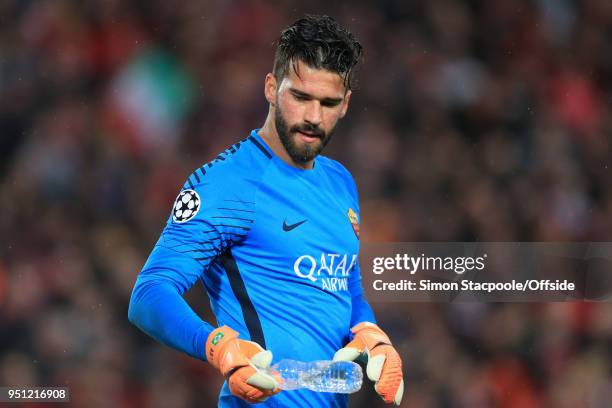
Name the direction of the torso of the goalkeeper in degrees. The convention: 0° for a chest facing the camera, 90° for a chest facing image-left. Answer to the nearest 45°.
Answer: approximately 315°

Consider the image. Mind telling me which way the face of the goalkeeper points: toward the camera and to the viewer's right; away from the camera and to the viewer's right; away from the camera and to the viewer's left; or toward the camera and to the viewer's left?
toward the camera and to the viewer's right
